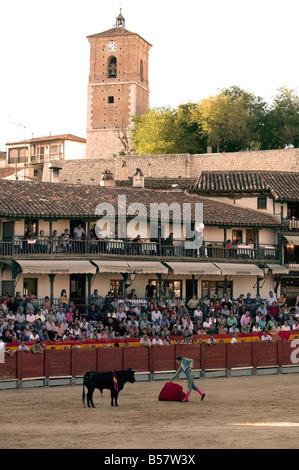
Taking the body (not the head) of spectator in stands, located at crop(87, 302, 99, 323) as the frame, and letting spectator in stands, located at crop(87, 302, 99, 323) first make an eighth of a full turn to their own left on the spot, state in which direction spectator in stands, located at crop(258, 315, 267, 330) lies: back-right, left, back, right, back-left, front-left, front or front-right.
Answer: front-left

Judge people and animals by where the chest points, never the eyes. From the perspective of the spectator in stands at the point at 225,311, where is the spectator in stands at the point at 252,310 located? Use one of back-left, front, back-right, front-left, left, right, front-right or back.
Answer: back-left

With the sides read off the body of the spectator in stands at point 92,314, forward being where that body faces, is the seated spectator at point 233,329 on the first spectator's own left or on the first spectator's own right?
on the first spectator's own left

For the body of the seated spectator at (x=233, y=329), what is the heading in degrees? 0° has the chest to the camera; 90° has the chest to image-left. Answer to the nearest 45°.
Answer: approximately 0°

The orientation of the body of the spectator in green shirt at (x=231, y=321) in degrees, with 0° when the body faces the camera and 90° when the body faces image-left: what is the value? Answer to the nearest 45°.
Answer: approximately 0°

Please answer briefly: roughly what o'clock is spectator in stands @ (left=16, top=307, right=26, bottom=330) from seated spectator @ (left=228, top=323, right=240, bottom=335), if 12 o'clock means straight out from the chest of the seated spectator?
The spectator in stands is roughly at 2 o'clock from the seated spectator.
